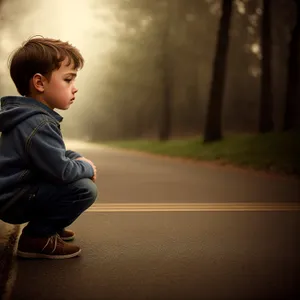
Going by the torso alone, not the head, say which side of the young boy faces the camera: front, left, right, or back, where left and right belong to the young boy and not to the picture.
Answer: right

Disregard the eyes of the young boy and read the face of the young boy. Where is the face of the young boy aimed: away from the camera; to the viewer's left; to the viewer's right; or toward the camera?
to the viewer's right

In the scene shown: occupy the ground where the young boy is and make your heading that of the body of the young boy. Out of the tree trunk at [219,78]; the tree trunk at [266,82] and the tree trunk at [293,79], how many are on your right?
0

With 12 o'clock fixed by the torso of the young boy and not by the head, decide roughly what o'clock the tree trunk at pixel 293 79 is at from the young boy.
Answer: The tree trunk is roughly at 10 o'clock from the young boy.

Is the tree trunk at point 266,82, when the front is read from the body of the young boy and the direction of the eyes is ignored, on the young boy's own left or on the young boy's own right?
on the young boy's own left

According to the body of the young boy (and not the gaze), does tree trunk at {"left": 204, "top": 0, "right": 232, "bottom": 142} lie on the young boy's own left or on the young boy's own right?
on the young boy's own left
